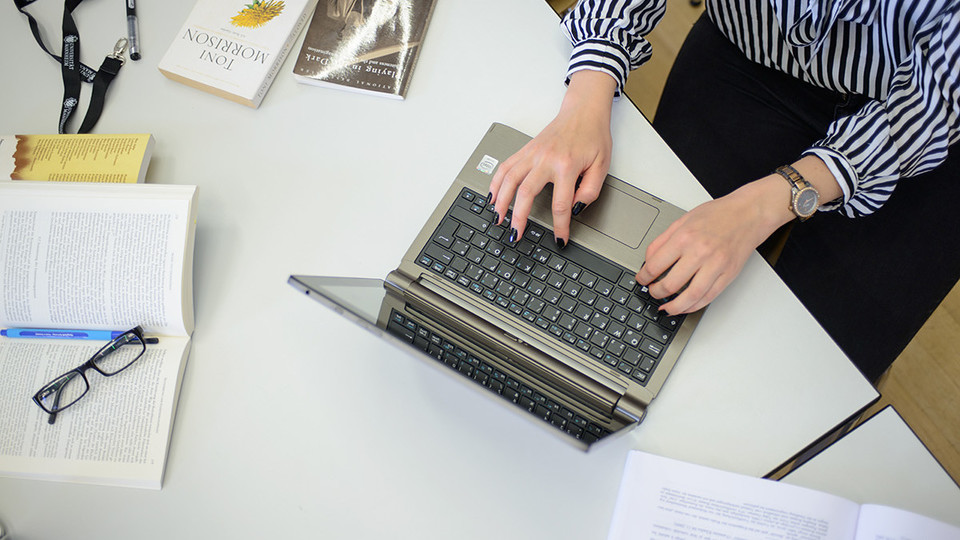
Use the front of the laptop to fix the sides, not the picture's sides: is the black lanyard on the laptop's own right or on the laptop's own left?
on the laptop's own left

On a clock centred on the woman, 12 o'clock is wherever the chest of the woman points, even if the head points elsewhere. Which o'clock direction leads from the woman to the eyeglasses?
The eyeglasses is roughly at 1 o'clock from the woman.

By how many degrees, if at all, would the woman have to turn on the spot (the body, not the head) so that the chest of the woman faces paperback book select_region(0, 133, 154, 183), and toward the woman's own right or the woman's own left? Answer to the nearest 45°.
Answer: approximately 45° to the woman's own right

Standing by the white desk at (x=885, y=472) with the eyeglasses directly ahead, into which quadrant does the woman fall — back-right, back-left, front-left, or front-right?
front-right

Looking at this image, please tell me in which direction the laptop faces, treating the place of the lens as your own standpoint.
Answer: facing away from the viewer and to the right of the viewer

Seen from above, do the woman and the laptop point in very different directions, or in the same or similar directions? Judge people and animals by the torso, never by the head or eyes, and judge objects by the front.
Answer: very different directions

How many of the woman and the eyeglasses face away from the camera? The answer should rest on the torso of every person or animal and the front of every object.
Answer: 0
